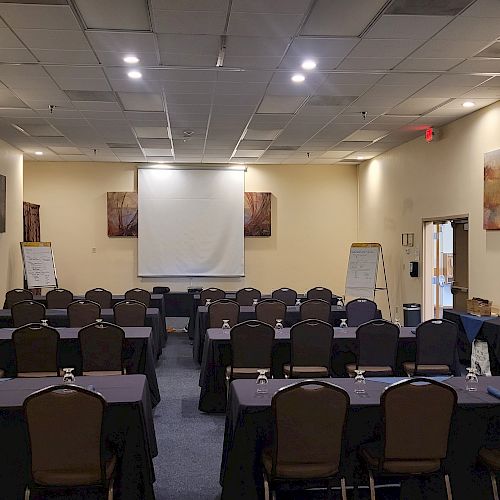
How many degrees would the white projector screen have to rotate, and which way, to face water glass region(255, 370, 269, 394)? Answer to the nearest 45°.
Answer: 0° — it already faces it

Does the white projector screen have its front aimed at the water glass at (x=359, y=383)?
yes

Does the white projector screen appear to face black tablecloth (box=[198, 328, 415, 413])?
yes

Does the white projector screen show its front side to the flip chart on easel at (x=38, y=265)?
no

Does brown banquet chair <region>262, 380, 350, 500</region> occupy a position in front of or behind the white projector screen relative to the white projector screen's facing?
in front

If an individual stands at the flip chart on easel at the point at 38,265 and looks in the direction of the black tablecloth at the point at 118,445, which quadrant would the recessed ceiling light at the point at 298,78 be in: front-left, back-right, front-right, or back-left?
front-left

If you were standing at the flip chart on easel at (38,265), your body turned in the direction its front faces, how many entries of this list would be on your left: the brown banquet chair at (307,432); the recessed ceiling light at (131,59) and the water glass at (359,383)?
0

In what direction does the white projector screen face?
toward the camera

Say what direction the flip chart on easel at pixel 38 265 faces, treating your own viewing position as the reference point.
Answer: facing the viewer and to the right of the viewer

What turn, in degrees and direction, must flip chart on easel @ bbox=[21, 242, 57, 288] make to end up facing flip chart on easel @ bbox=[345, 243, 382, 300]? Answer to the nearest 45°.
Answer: approximately 45° to its left

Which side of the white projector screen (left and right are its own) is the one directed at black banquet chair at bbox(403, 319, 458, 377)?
front

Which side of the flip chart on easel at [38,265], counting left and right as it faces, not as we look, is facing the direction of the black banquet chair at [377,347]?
front

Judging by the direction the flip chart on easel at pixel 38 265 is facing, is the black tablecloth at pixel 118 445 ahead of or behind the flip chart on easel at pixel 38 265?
ahead

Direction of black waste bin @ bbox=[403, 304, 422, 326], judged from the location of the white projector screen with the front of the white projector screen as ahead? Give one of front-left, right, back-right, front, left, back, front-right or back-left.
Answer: front-left

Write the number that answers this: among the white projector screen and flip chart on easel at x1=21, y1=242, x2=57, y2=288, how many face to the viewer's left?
0

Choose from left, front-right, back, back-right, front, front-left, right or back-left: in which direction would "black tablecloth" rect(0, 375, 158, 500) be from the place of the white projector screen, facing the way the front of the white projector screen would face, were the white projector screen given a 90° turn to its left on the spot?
right
